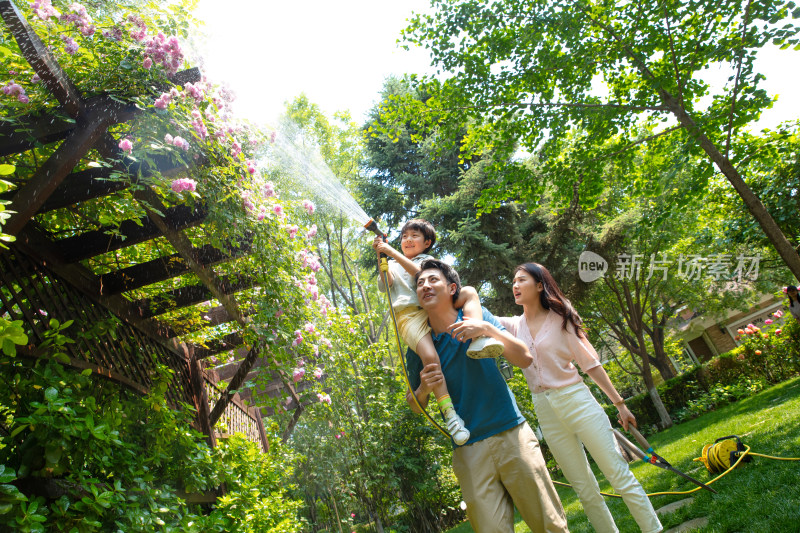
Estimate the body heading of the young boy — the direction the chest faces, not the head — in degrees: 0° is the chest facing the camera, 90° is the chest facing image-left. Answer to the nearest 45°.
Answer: approximately 45°

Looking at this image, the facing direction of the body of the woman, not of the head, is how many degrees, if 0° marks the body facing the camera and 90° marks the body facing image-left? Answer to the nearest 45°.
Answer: approximately 45°

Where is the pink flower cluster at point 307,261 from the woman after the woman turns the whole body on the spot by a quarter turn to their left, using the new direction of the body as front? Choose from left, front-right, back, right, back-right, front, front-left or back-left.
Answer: back

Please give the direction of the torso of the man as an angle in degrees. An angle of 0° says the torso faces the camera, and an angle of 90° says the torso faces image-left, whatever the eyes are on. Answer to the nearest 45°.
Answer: approximately 45°
